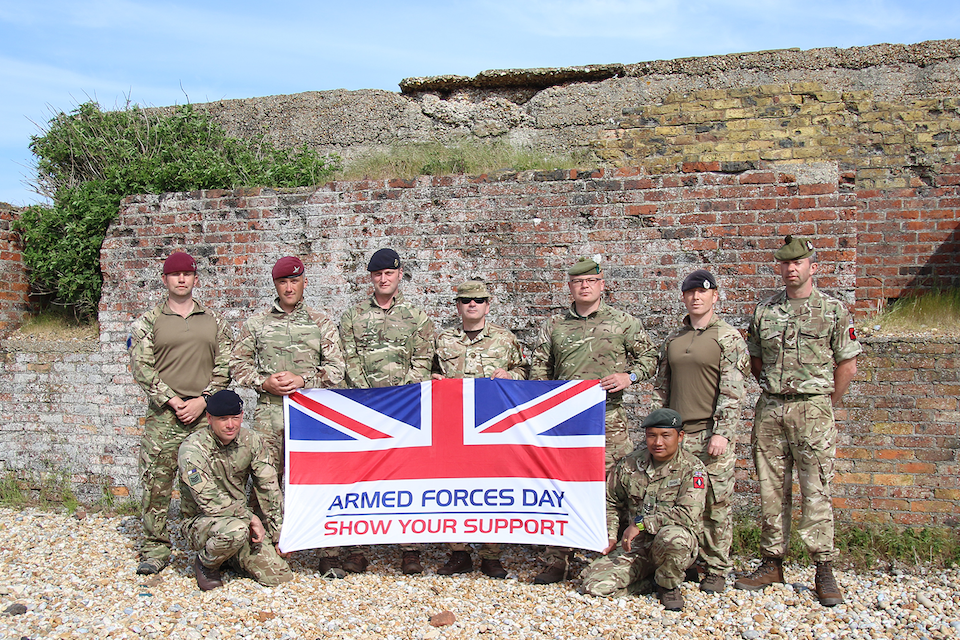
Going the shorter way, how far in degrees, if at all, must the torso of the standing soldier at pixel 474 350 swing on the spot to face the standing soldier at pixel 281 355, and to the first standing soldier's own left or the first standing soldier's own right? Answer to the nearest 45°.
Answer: approximately 90° to the first standing soldier's own right

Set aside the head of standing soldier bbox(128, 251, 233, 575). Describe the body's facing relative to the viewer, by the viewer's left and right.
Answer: facing the viewer

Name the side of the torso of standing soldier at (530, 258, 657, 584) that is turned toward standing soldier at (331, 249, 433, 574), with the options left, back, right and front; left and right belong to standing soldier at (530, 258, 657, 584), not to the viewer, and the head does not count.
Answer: right

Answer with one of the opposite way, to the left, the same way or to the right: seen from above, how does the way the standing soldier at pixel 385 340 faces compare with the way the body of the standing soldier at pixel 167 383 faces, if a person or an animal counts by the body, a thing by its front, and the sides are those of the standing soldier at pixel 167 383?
the same way

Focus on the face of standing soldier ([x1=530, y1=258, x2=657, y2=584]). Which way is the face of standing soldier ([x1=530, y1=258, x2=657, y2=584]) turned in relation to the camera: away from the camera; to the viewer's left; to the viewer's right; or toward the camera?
toward the camera

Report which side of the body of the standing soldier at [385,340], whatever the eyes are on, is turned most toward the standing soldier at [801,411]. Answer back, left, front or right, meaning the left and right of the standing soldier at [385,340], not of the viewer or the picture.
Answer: left

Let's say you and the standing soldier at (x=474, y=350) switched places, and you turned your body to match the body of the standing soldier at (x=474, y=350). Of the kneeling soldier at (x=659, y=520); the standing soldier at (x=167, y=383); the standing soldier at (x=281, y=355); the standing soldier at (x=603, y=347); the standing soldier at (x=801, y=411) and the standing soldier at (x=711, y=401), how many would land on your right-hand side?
2

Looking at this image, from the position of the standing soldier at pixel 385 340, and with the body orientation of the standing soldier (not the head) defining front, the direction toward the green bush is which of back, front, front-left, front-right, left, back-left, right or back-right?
back-right

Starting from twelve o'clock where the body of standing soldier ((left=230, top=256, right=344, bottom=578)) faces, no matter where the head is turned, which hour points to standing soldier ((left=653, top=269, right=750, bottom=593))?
standing soldier ((left=653, top=269, right=750, bottom=593)) is roughly at 10 o'clock from standing soldier ((left=230, top=256, right=344, bottom=578)).

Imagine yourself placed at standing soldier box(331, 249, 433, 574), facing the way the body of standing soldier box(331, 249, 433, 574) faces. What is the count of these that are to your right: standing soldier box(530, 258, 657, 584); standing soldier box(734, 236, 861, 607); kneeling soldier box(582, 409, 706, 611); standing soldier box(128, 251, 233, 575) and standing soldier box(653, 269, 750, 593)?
1

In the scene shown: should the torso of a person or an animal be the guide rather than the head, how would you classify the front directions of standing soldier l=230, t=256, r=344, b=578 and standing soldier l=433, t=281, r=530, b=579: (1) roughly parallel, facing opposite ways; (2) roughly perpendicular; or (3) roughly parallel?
roughly parallel

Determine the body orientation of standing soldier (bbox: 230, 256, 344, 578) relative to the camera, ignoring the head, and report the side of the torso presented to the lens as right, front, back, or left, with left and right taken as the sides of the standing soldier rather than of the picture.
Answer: front

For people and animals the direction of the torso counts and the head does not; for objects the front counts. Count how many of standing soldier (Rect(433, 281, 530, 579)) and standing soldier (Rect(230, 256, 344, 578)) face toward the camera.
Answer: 2

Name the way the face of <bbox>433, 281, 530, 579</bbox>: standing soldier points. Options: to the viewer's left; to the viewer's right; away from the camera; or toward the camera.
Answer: toward the camera

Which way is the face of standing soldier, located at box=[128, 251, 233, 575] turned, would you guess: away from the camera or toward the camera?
toward the camera

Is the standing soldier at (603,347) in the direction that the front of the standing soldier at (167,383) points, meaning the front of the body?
no

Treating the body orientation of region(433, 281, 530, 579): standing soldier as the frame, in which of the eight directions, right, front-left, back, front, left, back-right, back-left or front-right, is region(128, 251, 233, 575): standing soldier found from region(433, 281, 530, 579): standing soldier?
right

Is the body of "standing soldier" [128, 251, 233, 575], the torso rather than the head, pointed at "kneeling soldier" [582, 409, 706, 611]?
no
